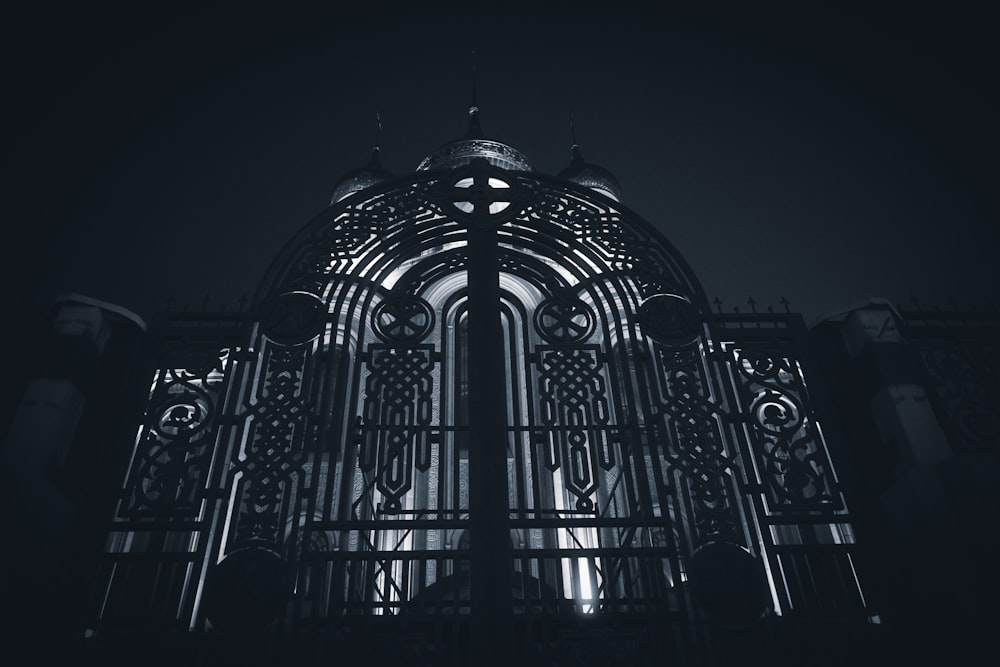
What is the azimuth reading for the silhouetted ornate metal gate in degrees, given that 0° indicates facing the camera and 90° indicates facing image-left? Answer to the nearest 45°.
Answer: approximately 0°
